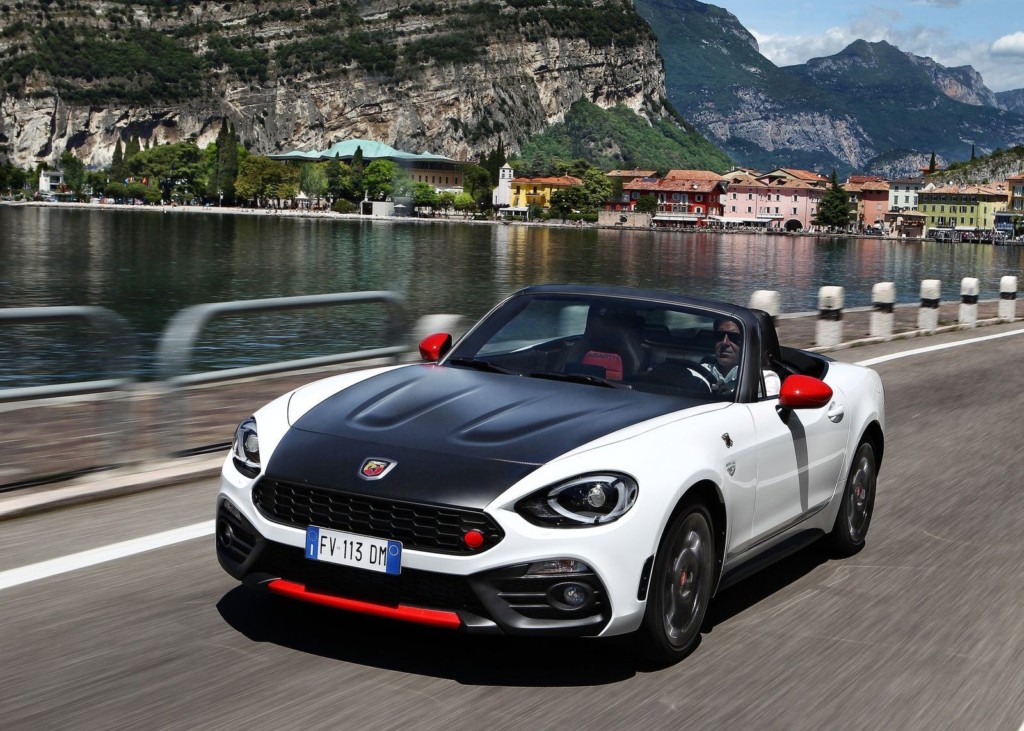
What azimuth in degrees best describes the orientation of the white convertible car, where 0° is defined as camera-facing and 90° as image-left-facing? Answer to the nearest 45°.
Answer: approximately 45°

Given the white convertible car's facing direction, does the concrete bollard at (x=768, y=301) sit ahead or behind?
behind

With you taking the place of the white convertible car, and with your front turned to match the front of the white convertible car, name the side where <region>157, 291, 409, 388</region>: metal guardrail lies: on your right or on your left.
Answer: on your right

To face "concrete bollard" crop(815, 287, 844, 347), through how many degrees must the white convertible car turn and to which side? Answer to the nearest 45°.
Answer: approximately 135° to its right

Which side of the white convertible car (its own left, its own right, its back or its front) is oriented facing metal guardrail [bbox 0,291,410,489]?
right

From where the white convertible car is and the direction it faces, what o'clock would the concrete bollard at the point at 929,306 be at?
The concrete bollard is roughly at 5 o'clock from the white convertible car.

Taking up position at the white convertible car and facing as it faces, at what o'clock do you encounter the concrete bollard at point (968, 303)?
The concrete bollard is roughly at 5 o'clock from the white convertible car.

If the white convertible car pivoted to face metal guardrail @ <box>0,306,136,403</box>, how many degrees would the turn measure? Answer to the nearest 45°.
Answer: approximately 90° to its right
